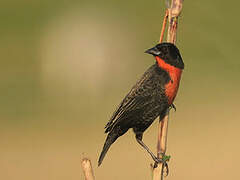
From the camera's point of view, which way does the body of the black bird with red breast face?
to the viewer's right
